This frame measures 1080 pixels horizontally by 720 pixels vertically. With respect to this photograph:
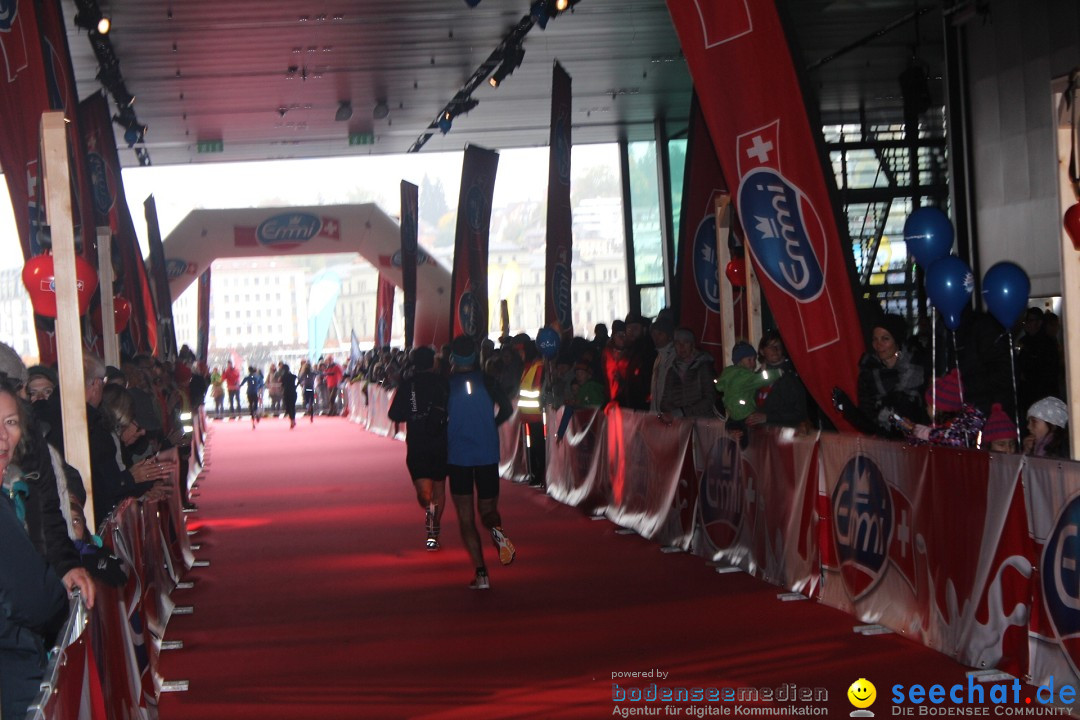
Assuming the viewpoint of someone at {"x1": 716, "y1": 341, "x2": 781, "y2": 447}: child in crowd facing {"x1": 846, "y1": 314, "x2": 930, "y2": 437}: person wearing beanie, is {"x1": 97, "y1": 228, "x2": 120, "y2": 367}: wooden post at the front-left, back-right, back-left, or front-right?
back-right

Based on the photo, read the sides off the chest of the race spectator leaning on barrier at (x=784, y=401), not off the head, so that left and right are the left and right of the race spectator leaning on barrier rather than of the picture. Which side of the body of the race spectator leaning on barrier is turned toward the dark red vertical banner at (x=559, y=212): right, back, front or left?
right

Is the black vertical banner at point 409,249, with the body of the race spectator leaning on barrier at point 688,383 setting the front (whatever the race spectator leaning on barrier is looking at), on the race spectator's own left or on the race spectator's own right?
on the race spectator's own right

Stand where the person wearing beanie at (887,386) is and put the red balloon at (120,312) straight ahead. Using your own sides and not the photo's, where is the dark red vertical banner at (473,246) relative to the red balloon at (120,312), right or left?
right

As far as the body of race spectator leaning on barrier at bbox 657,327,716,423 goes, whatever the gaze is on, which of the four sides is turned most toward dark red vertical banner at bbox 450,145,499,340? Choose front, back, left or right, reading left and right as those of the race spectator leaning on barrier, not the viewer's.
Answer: right

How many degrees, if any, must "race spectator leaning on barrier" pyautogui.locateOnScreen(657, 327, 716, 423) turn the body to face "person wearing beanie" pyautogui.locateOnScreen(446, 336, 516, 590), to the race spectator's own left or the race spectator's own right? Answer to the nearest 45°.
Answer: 0° — they already face them

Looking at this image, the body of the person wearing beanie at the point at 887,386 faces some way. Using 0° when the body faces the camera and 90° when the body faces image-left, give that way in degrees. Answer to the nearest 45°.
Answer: approximately 45°

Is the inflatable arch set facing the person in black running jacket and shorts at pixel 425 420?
yes

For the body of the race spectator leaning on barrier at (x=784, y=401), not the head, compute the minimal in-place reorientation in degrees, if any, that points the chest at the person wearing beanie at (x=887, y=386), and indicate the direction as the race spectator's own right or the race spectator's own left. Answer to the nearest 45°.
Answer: approximately 90° to the race spectator's own left

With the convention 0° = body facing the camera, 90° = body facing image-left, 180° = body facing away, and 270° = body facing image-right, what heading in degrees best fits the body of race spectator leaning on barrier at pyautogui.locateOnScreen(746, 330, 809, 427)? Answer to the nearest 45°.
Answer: approximately 45°

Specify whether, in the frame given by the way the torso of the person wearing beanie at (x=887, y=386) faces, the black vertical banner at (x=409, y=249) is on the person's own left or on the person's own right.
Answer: on the person's own right
